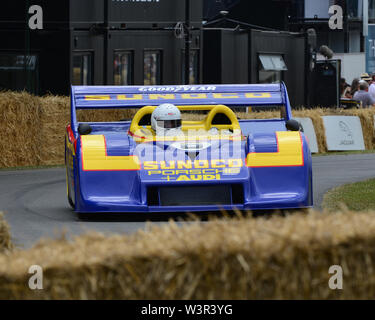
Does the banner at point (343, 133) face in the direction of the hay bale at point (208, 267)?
yes

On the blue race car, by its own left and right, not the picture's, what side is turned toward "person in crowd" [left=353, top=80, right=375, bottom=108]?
back

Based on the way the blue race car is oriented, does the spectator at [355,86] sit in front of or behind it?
behind

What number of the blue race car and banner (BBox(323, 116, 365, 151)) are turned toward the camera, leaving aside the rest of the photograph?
2

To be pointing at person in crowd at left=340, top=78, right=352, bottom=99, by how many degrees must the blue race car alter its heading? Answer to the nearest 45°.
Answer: approximately 180°

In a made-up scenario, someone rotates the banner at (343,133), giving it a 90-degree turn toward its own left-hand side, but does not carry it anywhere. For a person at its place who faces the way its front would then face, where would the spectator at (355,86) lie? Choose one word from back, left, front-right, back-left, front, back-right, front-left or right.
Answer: left

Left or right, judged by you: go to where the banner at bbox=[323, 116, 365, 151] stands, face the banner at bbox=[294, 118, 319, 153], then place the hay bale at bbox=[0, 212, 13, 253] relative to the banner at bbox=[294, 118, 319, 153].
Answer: left
